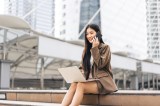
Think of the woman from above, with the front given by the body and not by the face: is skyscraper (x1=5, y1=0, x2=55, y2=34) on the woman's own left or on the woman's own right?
on the woman's own right

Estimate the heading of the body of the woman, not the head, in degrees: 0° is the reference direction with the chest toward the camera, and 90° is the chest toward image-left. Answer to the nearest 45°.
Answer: approximately 45°

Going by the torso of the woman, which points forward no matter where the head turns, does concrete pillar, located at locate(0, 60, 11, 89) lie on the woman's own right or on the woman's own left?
on the woman's own right
